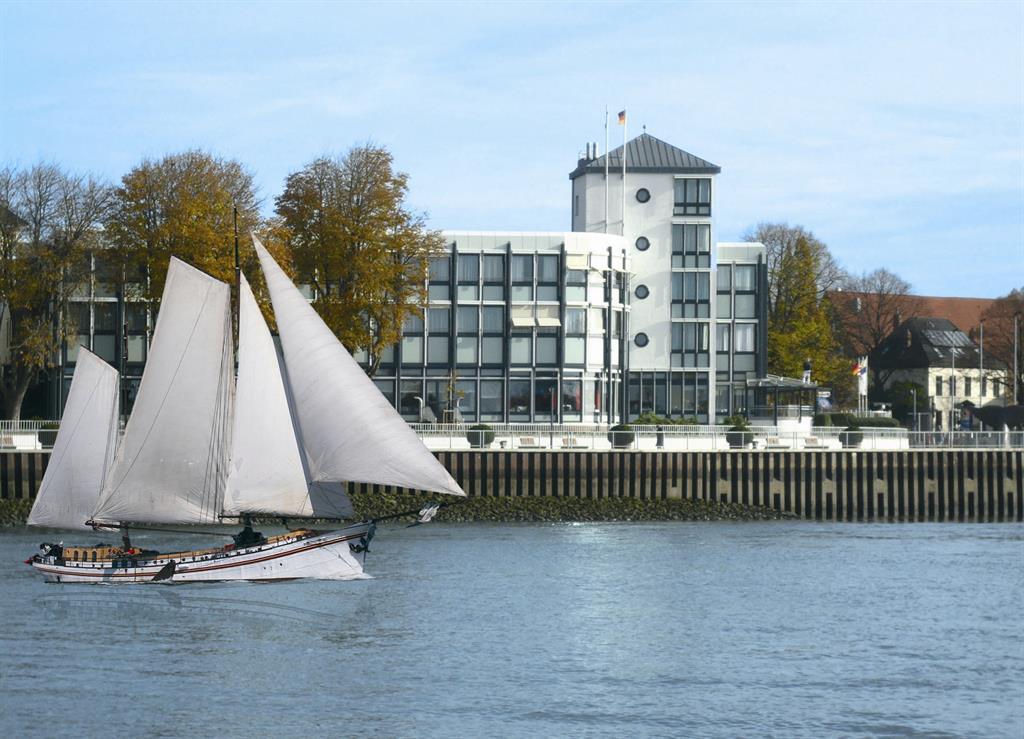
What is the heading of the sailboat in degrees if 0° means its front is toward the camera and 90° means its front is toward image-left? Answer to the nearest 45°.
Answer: approximately 270°
